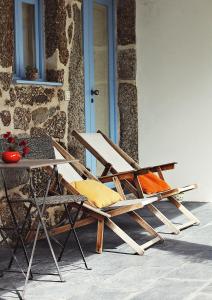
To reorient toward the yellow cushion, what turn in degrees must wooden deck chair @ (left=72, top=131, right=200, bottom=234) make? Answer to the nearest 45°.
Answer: approximately 45° to its right

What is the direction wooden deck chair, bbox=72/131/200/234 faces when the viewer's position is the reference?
facing the viewer and to the right of the viewer

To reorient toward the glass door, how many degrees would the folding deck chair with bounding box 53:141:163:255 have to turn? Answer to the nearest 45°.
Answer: approximately 135° to its left

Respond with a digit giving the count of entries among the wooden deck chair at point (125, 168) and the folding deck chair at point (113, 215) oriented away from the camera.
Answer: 0

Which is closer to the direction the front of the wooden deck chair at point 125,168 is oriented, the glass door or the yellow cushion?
the yellow cushion

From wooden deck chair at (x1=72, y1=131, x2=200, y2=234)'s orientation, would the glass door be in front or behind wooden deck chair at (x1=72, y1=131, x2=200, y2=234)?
behind

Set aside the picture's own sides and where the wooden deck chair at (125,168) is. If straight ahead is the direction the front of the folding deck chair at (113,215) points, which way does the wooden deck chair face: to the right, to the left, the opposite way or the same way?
the same way

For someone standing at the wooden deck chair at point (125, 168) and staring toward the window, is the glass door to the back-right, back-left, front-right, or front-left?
front-right

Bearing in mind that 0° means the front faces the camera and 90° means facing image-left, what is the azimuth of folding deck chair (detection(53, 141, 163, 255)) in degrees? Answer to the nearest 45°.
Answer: approximately 315°
